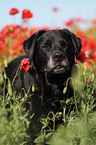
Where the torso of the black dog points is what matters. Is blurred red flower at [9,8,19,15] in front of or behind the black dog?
behind

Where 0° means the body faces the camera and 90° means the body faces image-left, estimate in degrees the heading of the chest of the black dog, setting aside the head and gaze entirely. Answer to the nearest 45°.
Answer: approximately 315°

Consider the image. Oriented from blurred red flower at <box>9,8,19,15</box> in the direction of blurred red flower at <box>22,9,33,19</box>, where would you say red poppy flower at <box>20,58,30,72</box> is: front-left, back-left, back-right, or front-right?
front-right

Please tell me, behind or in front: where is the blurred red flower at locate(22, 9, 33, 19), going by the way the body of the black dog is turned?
behind
